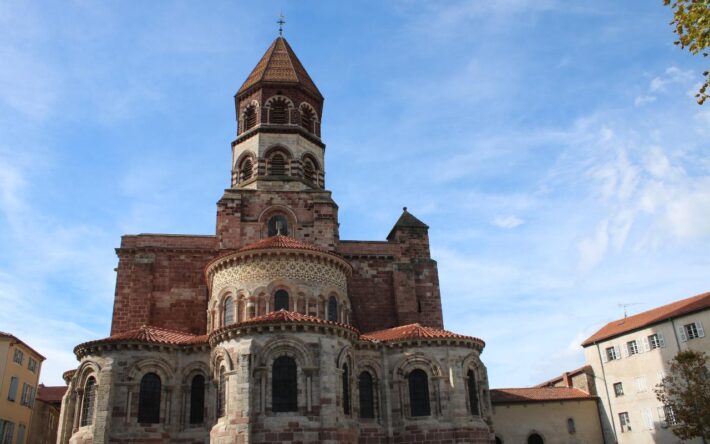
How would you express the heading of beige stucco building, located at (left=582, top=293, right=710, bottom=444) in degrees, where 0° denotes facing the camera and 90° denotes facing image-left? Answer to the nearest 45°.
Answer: approximately 45°

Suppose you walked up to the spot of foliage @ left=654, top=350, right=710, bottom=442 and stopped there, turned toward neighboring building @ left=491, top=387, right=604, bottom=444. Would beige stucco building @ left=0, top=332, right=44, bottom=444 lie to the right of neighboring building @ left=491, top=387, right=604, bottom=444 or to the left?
left

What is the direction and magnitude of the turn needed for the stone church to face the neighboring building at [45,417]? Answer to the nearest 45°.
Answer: approximately 45° to its left

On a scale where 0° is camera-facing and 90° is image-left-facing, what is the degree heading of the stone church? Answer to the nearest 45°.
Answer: approximately 180°

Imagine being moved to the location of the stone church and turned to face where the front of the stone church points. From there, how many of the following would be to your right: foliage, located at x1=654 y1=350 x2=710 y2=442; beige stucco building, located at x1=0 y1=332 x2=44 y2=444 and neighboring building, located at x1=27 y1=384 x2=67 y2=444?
1

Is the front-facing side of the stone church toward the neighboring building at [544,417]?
no

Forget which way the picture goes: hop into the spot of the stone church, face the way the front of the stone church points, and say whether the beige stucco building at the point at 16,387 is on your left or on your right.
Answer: on your left

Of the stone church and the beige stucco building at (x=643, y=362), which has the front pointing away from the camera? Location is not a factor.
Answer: the stone church

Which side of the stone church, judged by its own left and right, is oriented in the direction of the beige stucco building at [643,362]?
right

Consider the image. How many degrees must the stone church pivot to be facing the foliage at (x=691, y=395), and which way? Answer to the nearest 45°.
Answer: approximately 90° to its right

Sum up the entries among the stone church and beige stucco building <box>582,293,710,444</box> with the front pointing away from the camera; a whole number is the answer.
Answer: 1
